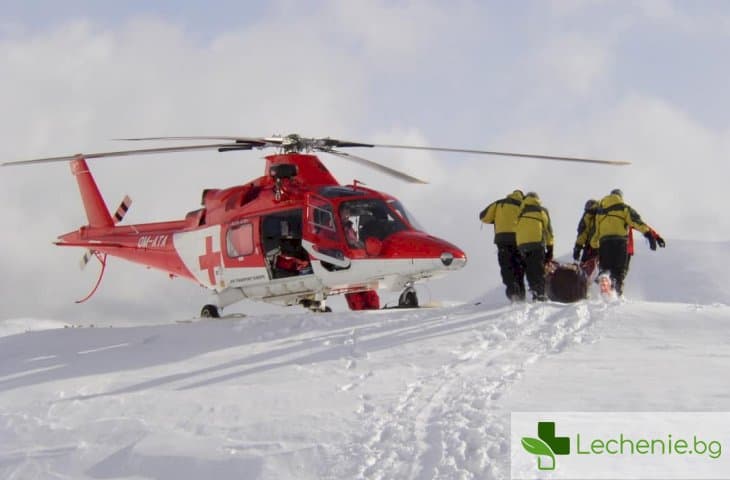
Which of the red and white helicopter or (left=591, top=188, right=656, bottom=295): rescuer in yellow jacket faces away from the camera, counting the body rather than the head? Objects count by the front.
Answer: the rescuer in yellow jacket

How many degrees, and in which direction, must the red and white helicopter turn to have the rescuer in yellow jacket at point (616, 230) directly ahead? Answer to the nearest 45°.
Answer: approximately 45° to its left

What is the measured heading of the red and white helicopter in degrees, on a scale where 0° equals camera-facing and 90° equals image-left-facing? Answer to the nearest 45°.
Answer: approximately 315°

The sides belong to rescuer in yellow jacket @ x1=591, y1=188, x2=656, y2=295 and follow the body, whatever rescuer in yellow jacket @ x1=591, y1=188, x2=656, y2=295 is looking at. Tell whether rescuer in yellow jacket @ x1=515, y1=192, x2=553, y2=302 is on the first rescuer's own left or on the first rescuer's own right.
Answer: on the first rescuer's own left

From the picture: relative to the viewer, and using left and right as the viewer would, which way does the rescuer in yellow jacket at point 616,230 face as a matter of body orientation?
facing away from the viewer

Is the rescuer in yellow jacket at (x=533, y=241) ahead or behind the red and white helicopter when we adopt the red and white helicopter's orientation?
ahead

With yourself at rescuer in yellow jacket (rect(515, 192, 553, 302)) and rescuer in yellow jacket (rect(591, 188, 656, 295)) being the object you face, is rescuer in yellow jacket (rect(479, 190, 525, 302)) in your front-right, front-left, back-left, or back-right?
back-left

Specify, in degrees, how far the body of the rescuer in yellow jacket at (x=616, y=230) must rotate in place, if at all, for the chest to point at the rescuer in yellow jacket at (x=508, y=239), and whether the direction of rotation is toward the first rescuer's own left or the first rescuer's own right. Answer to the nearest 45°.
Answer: approximately 90° to the first rescuer's own left

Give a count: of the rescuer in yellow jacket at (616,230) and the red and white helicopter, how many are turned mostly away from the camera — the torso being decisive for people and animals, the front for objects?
1

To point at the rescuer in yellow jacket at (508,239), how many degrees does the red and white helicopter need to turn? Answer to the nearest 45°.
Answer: approximately 45° to its left

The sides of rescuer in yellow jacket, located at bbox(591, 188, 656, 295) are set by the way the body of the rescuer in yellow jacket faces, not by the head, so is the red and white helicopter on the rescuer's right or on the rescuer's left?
on the rescuer's left
